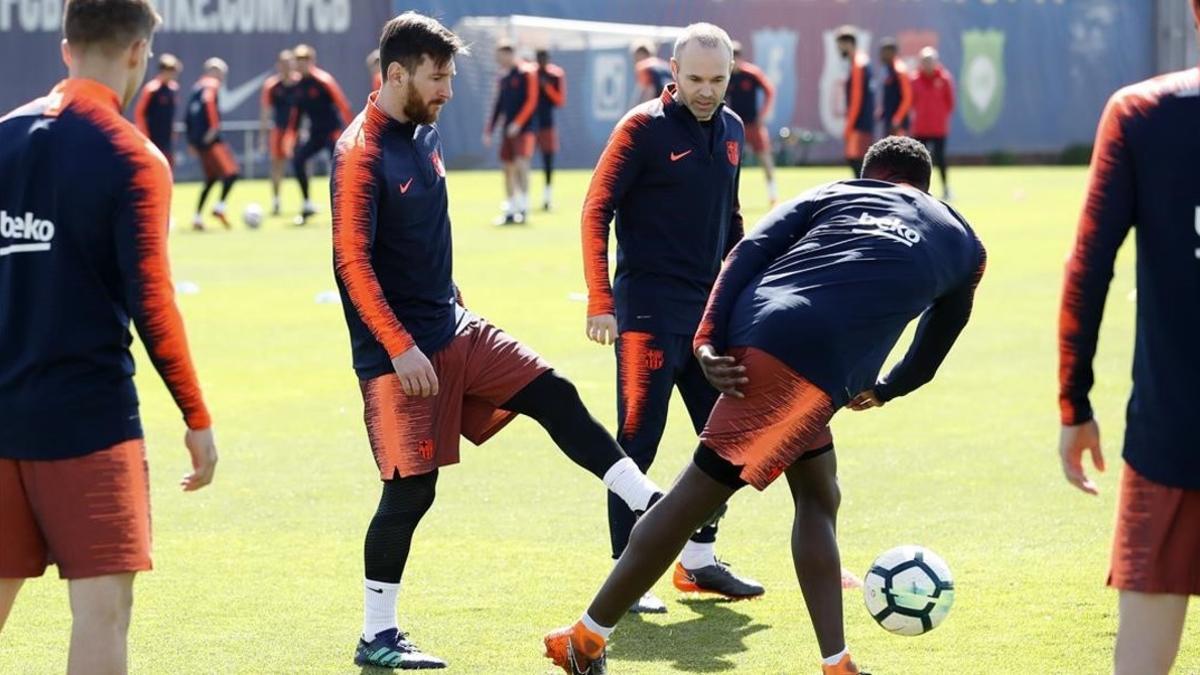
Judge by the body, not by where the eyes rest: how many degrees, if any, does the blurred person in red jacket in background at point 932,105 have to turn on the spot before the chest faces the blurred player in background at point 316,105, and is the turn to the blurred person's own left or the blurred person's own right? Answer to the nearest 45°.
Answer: approximately 45° to the blurred person's own right

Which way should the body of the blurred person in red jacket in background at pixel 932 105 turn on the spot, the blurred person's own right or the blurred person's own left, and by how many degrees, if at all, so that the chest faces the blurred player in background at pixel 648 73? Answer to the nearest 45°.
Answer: approximately 45° to the blurred person's own right

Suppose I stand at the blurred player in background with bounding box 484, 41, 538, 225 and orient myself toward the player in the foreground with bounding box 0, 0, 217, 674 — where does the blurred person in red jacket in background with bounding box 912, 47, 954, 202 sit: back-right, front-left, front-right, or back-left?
back-left

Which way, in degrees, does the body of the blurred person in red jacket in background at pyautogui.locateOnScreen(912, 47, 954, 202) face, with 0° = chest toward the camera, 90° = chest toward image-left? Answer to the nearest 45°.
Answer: approximately 0°

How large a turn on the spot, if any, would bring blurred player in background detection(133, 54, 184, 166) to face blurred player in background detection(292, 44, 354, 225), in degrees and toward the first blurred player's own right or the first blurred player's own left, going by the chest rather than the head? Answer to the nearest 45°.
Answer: approximately 45° to the first blurred player's own left

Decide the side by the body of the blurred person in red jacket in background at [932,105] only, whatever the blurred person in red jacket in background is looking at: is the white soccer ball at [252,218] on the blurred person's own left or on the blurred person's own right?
on the blurred person's own right

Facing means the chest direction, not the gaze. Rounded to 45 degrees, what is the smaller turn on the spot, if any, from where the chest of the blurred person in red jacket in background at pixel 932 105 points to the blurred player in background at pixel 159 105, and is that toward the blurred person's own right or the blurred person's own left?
approximately 45° to the blurred person's own right
